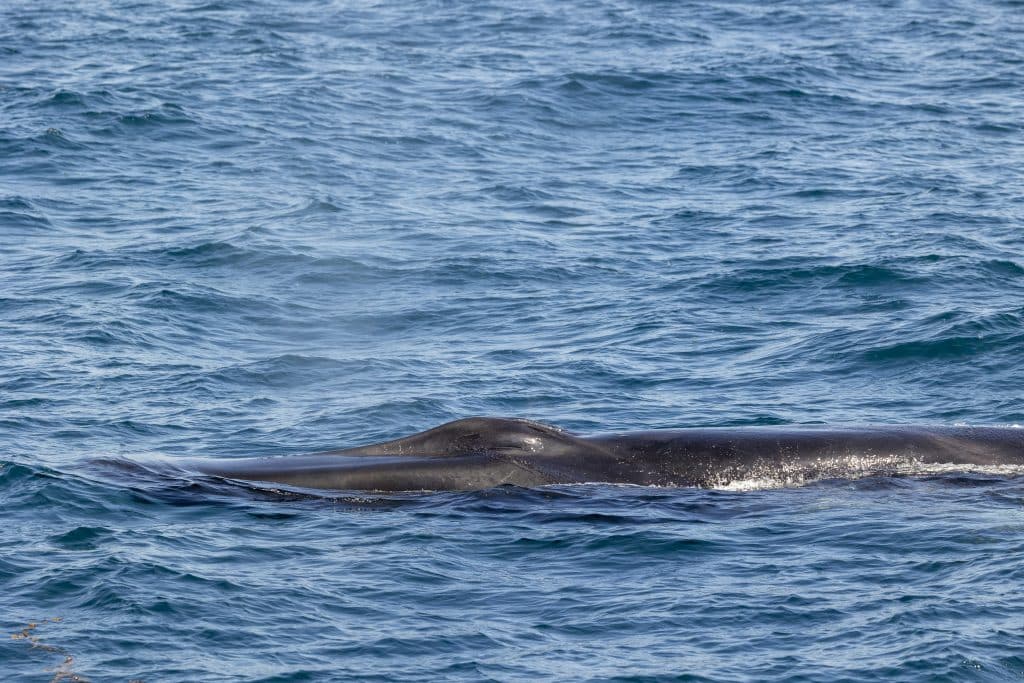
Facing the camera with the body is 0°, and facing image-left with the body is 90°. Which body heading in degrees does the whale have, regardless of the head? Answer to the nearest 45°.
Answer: approximately 90°
